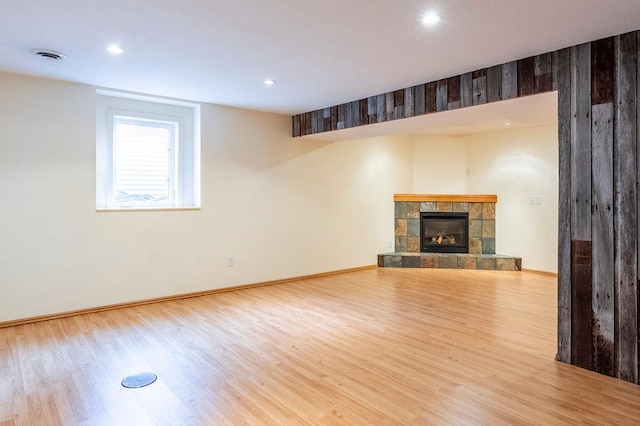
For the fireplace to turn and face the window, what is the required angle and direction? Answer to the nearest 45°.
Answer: approximately 45° to its right

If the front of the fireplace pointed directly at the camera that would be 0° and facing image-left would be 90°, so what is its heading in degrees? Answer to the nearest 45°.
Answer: approximately 0°
